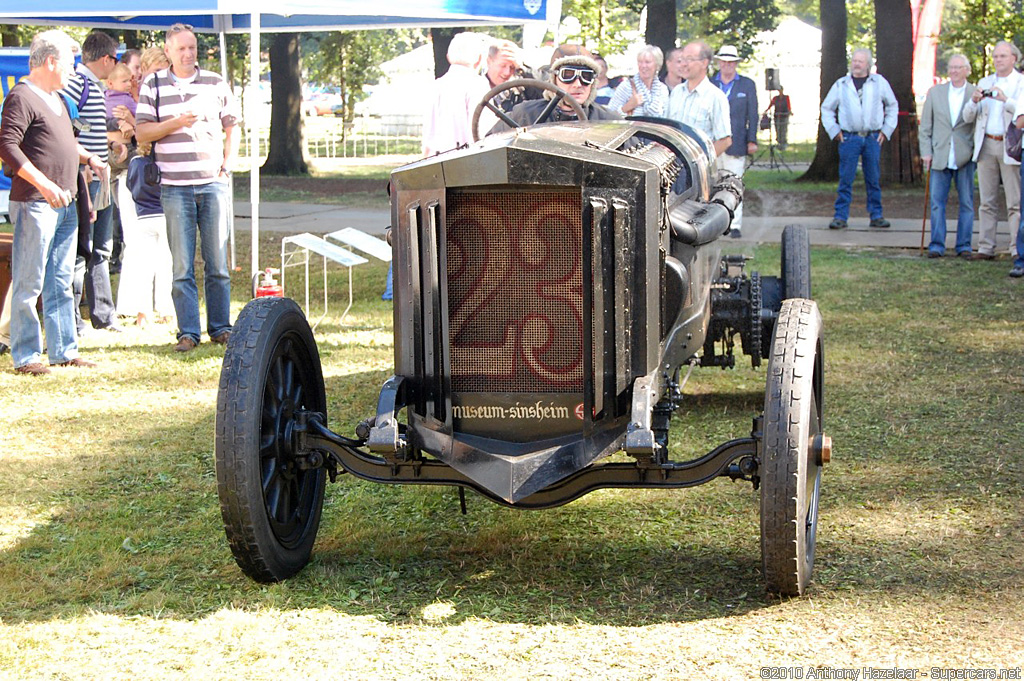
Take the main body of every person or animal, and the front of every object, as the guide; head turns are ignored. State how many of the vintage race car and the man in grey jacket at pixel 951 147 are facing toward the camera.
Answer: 2

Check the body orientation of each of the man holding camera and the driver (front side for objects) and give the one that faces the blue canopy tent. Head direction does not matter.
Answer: the man holding camera

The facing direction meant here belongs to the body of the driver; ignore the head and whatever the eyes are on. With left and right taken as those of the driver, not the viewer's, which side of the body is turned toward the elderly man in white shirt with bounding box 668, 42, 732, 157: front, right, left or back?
back

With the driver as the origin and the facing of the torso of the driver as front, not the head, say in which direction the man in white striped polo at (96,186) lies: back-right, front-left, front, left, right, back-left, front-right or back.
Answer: back-right

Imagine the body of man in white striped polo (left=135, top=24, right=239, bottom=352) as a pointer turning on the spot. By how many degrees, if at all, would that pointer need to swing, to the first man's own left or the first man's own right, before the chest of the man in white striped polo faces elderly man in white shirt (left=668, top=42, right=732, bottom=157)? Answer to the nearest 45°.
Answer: approximately 135° to the first man's own left

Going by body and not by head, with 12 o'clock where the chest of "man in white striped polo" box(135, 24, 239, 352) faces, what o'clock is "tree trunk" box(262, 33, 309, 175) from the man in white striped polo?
The tree trunk is roughly at 6 o'clock from the man in white striped polo.

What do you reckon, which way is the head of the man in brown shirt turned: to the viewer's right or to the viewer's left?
to the viewer's right

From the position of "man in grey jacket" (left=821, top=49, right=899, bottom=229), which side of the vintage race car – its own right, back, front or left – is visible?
back
